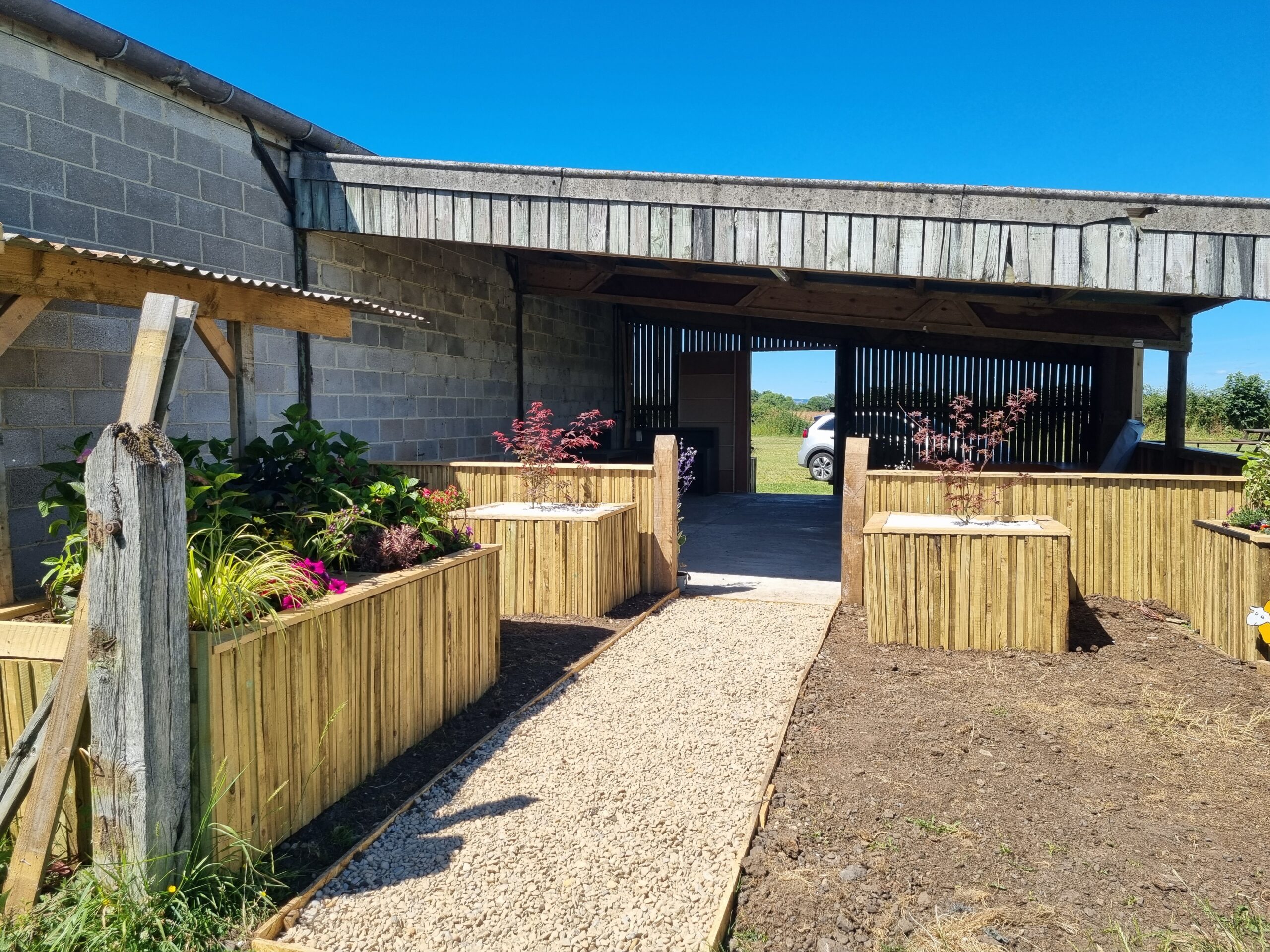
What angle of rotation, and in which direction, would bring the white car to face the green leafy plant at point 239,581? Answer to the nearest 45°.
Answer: approximately 90° to its right

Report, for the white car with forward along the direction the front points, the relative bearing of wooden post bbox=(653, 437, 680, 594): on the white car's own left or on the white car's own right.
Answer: on the white car's own right

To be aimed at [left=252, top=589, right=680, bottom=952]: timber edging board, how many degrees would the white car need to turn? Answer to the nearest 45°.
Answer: approximately 90° to its right

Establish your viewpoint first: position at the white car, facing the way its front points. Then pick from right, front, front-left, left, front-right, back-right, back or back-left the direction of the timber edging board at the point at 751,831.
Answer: right

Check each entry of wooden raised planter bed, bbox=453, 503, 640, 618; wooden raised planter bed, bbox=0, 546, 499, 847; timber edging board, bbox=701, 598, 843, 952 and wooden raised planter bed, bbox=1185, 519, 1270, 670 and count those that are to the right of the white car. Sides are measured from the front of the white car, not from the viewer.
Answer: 4

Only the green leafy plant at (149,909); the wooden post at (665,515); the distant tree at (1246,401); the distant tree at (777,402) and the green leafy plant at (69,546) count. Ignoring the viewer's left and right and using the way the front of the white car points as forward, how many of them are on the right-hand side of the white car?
3

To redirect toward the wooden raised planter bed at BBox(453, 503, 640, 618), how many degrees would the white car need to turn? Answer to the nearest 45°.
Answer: approximately 90° to its right

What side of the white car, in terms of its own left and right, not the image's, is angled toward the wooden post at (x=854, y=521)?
right

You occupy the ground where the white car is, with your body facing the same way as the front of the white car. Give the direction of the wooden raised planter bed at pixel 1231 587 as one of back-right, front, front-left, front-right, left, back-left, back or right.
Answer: right

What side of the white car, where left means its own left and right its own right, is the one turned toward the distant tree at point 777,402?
left

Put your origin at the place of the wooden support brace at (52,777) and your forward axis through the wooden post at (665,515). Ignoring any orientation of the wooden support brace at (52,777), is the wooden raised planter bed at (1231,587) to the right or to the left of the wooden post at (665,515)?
right

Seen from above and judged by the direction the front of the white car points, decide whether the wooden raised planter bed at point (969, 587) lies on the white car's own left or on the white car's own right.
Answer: on the white car's own right

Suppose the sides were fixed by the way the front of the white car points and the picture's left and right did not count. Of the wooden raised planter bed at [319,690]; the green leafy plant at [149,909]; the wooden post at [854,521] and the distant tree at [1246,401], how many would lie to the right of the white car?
3

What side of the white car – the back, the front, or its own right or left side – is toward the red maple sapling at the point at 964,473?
right
